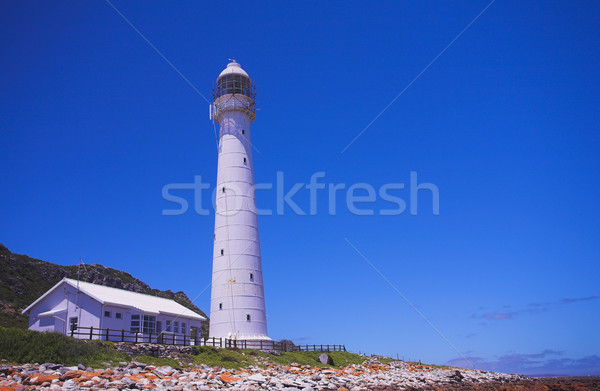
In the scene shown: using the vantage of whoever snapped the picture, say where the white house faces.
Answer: facing the viewer and to the right of the viewer

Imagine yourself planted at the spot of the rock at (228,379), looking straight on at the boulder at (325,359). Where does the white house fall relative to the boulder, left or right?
left

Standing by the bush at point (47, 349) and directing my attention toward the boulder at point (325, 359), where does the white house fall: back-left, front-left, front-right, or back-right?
front-left

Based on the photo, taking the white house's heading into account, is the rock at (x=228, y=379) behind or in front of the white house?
in front

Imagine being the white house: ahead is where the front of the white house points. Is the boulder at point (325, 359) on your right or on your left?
on your left

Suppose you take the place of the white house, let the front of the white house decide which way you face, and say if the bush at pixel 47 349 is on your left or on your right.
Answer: on your right
